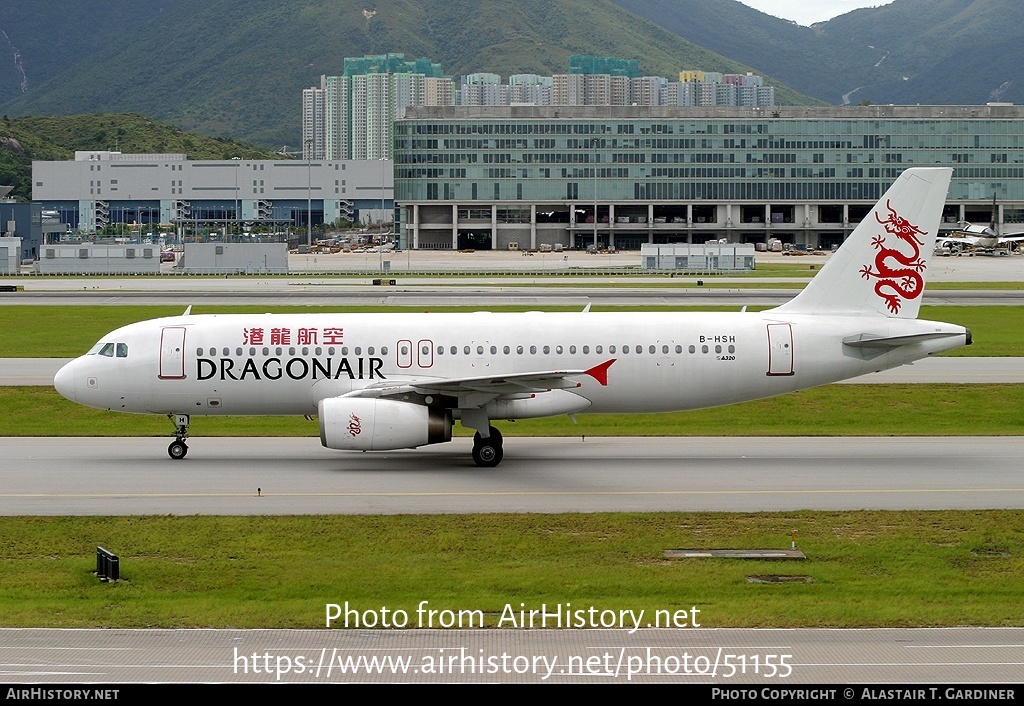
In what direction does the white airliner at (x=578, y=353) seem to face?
to the viewer's left
